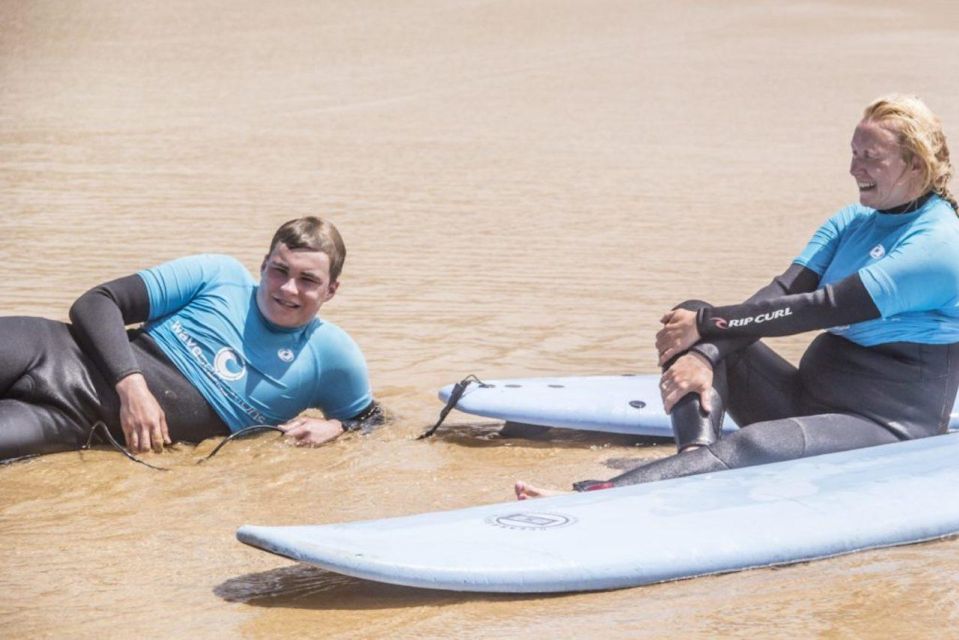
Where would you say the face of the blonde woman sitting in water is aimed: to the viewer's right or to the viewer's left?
to the viewer's left

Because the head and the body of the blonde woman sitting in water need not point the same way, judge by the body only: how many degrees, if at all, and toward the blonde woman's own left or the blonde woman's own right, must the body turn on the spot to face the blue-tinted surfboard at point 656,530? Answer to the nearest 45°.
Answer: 0° — they already face it

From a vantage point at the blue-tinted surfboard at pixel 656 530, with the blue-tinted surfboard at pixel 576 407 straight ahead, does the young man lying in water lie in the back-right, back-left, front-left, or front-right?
front-left

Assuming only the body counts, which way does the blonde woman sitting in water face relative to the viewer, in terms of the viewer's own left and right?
facing the viewer and to the left of the viewer

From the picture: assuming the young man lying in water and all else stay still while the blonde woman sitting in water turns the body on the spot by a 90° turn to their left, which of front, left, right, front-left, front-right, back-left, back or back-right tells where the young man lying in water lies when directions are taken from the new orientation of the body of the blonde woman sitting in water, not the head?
back-right
